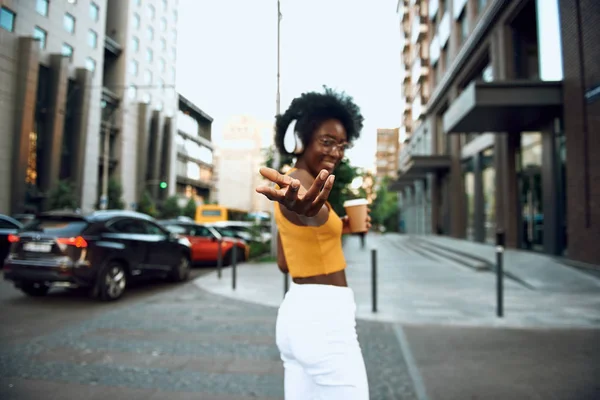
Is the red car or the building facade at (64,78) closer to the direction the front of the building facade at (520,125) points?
the red car

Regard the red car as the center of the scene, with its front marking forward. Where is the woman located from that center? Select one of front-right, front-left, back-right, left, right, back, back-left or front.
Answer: right

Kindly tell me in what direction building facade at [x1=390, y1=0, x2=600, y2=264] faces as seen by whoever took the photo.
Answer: facing to the left of the viewer

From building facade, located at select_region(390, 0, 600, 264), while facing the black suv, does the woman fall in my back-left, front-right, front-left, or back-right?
front-left

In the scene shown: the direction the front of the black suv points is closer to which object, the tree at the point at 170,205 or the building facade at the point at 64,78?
the tree

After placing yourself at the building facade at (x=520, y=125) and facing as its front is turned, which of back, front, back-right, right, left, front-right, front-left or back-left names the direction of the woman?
left

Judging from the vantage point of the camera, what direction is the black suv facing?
facing away from the viewer and to the right of the viewer

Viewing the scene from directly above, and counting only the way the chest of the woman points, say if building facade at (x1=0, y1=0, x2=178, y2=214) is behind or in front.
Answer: behind

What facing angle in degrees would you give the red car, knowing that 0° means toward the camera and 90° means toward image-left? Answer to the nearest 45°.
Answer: approximately 270°

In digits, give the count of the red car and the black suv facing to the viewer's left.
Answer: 0

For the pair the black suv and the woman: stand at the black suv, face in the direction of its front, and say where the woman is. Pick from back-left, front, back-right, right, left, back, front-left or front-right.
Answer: back-right
